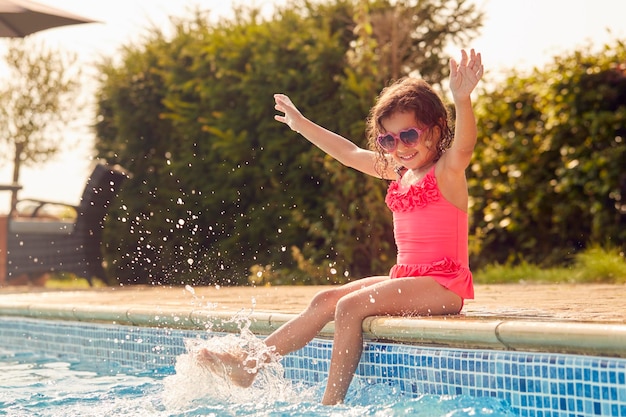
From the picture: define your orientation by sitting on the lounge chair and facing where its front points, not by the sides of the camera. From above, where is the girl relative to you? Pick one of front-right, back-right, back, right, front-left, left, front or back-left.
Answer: left

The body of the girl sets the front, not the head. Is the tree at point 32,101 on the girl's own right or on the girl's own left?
on the girl's own right

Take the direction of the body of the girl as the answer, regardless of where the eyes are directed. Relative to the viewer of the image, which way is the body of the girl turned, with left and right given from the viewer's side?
facing the viewer and to the left of the viewer

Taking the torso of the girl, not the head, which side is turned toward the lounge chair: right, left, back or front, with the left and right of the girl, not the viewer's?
right

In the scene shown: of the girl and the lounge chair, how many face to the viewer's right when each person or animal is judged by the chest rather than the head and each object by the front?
0

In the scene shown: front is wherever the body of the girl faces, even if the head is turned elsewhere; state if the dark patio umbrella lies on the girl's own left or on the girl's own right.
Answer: on the girl's own right

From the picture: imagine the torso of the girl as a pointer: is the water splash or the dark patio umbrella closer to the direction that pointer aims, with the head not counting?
the water splash

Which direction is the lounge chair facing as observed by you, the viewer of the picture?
facing to the left of the viewer
